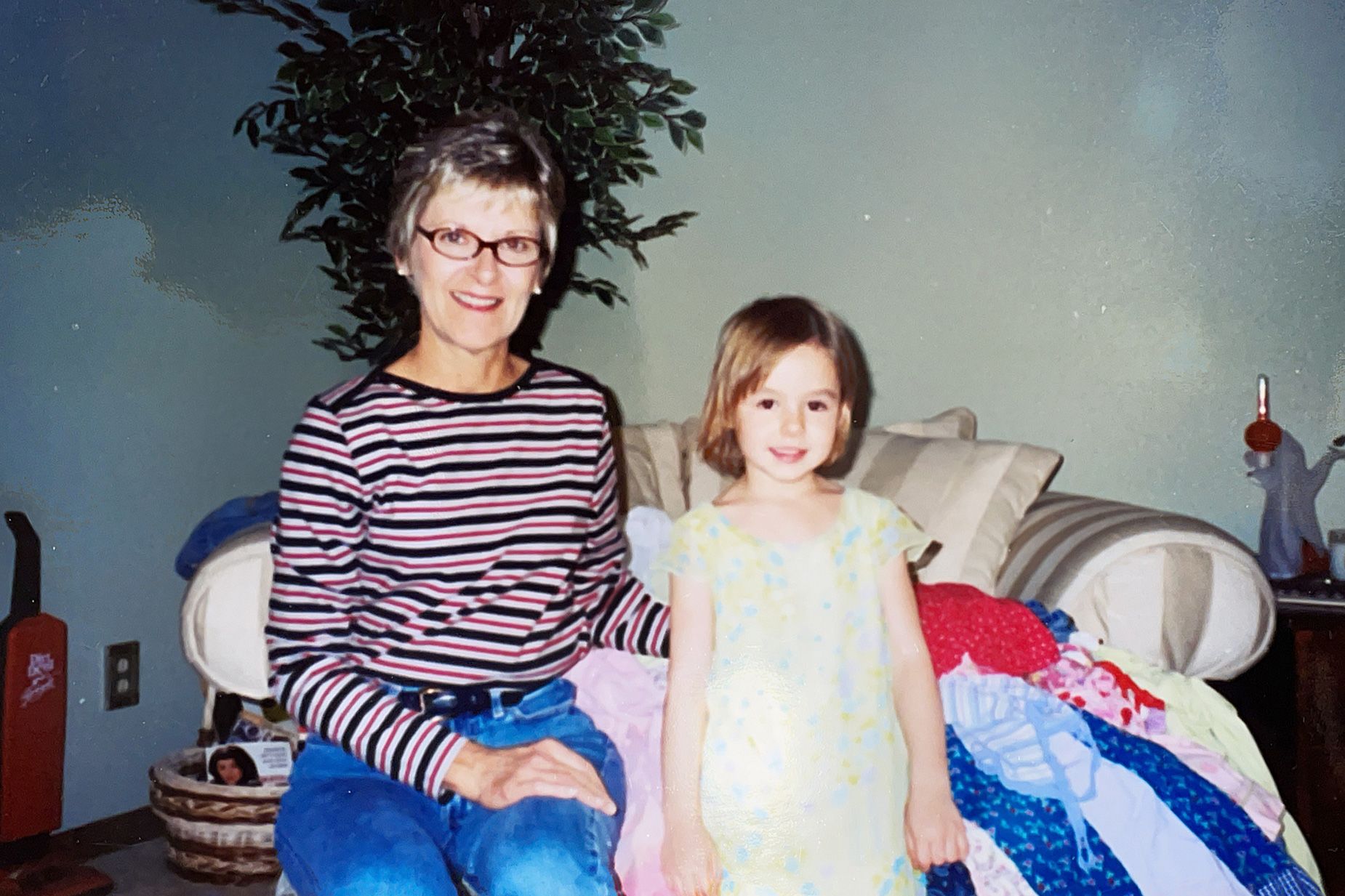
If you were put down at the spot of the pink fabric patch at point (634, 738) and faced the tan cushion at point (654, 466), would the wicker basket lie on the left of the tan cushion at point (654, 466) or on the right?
left

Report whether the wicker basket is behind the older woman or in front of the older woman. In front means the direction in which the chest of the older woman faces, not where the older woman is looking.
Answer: behind

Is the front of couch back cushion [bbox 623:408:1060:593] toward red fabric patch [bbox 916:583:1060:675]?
yes

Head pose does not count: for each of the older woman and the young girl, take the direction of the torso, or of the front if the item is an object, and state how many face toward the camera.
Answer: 2

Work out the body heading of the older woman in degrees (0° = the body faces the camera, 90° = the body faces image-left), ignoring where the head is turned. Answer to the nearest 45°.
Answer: approximately 0°
